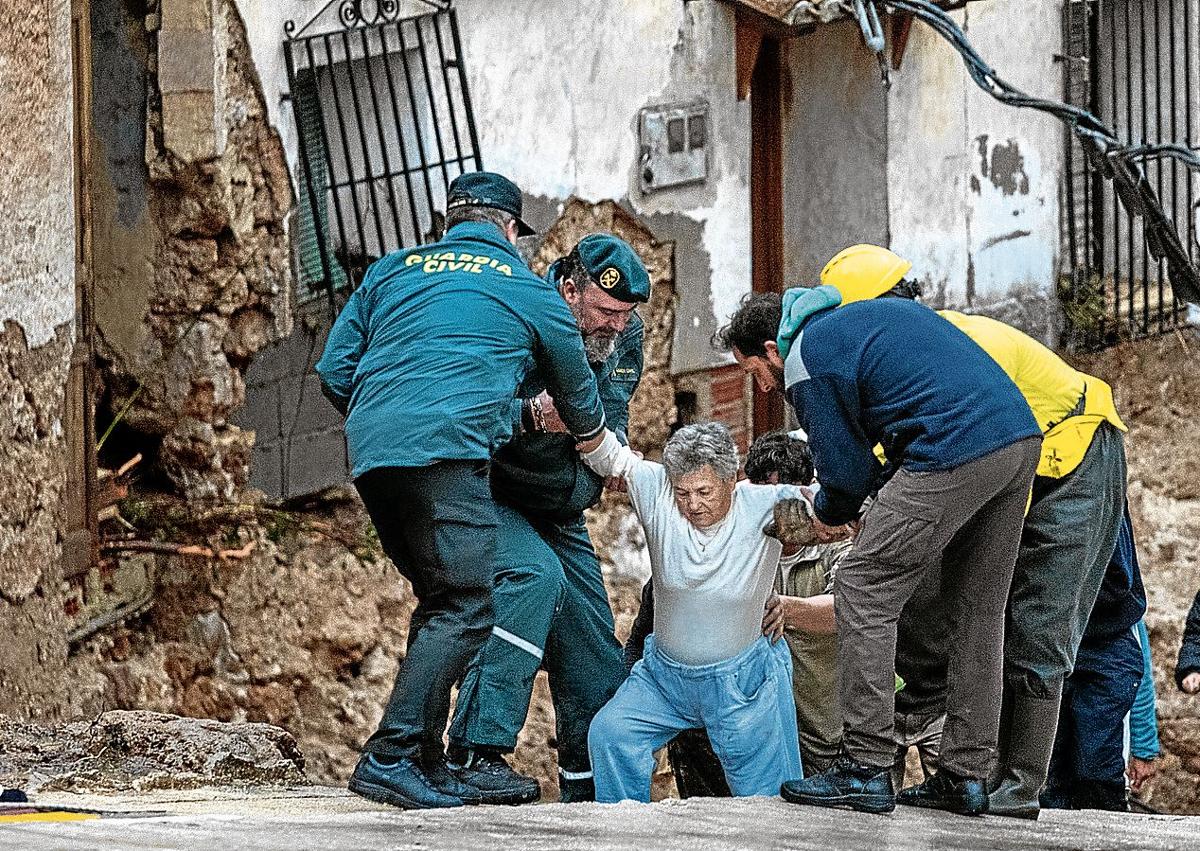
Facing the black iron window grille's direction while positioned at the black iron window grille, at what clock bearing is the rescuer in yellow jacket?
The rescuer in yellow jacket is roughly at 11 o'clock from the black iron window grille.

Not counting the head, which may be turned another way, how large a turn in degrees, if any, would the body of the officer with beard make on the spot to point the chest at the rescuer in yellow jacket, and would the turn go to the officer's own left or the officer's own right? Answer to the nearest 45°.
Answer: approximately 45° to the officer's own left

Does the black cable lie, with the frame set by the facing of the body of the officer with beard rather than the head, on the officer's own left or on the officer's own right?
on the officer's own left

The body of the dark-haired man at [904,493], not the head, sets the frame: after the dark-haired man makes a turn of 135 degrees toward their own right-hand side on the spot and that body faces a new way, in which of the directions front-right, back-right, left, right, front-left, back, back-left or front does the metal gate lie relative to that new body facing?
front-left

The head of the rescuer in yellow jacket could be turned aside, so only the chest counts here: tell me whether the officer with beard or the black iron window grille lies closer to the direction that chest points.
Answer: the officer with beard

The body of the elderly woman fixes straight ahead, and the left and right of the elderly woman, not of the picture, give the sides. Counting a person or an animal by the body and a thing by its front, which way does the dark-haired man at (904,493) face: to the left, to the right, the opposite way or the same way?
to the right

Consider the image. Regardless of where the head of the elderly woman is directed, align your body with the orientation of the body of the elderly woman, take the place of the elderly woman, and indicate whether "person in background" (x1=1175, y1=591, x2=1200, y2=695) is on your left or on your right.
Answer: on your left

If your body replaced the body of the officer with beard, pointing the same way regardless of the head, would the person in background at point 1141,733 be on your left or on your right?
on your left

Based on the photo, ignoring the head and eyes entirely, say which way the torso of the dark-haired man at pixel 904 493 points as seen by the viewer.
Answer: to the viewer's left

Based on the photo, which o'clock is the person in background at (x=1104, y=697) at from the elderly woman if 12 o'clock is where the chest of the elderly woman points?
The person in background is roughly at 8 o'clock from the elderly woman.
